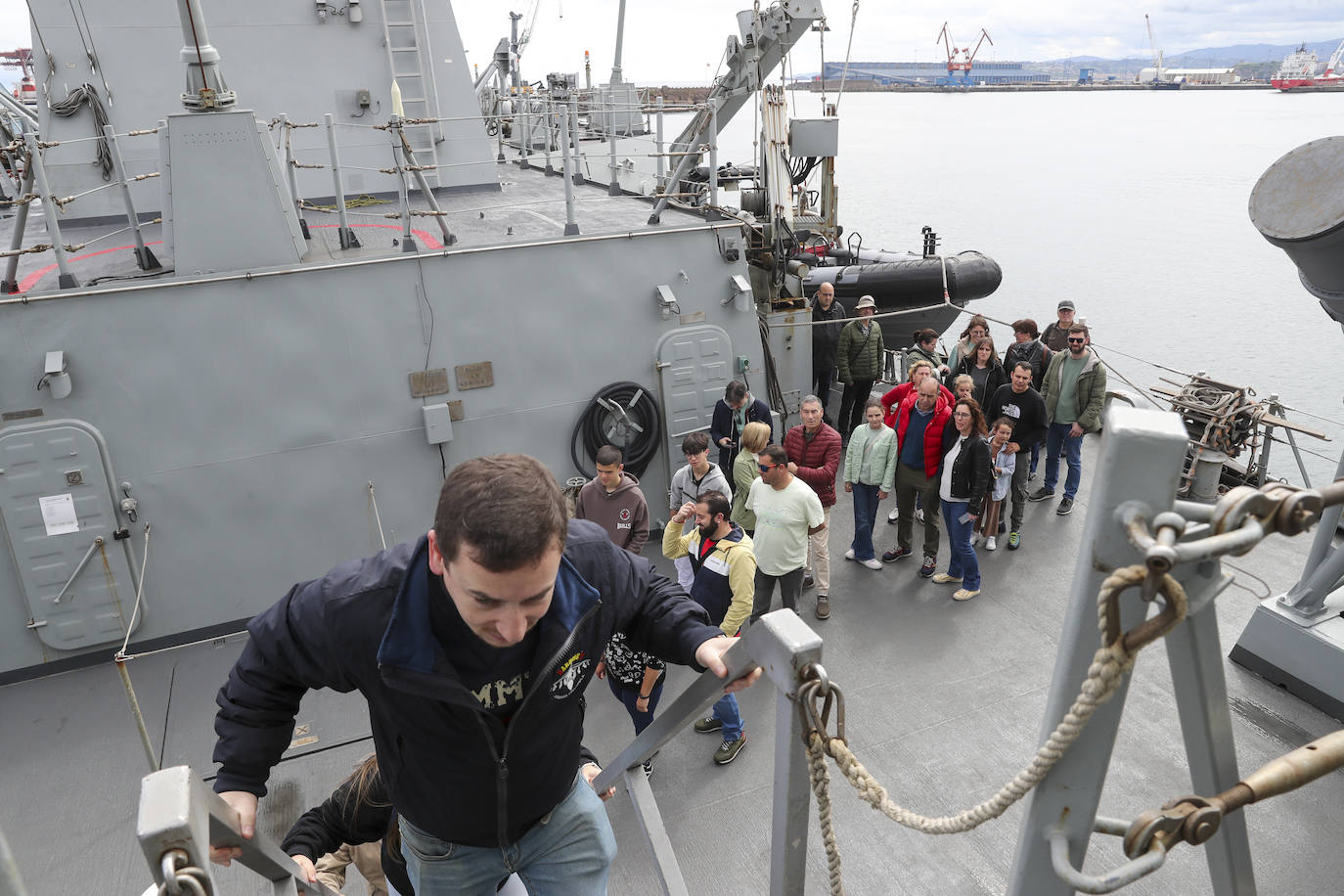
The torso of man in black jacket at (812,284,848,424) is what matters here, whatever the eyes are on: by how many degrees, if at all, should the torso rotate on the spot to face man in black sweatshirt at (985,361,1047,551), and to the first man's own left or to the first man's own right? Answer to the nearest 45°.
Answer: approximately 45° to the first man's own left

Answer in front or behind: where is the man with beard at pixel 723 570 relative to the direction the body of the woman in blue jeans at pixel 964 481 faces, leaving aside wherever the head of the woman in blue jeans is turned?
in front

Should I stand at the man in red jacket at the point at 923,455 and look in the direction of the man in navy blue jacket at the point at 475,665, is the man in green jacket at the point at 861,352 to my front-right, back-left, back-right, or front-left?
back-right

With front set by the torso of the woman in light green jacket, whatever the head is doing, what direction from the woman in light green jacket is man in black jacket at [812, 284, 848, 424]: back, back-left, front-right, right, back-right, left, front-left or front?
back

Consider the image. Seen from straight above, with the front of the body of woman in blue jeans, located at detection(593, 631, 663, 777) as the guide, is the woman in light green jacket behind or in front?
behind

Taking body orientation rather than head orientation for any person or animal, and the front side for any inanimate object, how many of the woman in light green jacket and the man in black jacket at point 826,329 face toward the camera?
2

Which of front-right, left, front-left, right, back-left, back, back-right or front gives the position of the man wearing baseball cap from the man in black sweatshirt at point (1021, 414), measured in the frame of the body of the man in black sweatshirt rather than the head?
back-right
